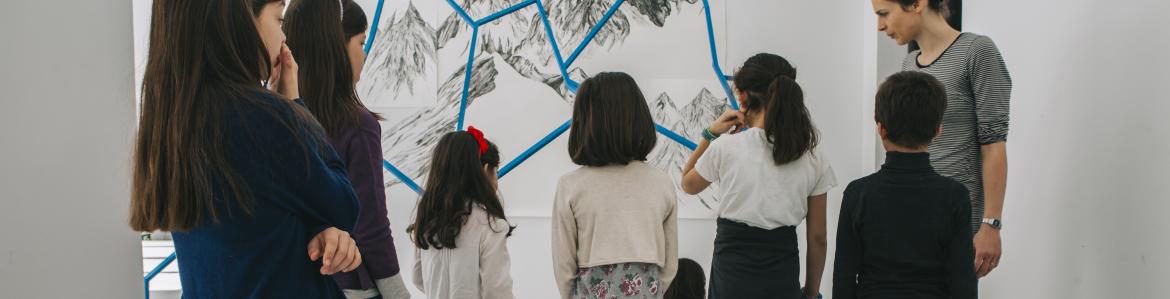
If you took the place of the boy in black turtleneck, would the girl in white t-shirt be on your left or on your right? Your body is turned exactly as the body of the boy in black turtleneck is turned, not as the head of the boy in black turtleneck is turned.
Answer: on your left

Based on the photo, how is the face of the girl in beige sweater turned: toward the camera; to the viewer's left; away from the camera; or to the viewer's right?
away from the camera

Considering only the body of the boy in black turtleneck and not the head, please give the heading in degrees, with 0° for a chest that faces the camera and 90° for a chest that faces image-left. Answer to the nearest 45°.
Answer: approximately 180°

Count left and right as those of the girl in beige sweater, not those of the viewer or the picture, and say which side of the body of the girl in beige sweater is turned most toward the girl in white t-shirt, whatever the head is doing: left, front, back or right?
right

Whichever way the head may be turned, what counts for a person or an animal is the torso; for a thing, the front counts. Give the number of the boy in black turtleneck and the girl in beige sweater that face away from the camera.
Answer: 2

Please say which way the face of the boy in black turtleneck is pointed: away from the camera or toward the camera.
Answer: away from the camera

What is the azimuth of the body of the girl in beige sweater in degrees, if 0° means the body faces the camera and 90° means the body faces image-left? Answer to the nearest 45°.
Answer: approximately 180°

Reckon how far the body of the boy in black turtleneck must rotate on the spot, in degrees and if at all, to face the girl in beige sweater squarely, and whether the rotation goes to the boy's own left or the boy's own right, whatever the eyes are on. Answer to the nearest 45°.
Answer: approximately 90° to the boy's own left

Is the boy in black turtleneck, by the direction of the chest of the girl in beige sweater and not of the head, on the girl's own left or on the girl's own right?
on the girl's own right
